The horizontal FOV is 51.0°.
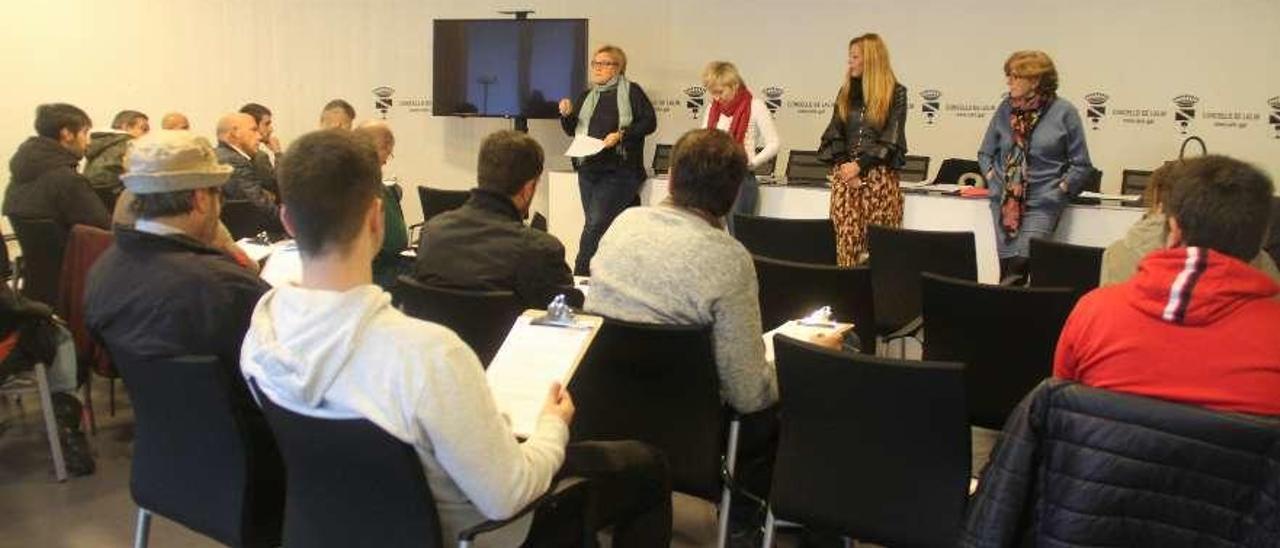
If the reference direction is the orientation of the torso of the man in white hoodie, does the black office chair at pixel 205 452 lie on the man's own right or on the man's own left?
on the man's own left

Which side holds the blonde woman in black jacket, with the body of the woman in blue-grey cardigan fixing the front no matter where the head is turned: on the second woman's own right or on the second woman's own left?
on the second woman's own right

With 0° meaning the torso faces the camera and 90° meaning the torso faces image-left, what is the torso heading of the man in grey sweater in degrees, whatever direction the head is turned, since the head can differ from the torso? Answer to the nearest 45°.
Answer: approximately 225°

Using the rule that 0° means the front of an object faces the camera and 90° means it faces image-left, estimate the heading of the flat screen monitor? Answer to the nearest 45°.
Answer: approximately 0°

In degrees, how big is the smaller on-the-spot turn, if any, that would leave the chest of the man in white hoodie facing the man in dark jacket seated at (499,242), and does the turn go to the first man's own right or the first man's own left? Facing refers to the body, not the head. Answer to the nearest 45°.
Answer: approximately 45° to the first man's own left

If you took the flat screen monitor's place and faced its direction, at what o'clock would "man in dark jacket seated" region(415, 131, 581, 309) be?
The man in dark jacket seated is roughly at 12 o'clock from the flat screen monitor.

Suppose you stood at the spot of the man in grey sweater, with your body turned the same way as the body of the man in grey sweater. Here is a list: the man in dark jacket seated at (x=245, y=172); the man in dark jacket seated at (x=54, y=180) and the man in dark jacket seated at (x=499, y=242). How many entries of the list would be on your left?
3

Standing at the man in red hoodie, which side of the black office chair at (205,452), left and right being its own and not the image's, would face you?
right

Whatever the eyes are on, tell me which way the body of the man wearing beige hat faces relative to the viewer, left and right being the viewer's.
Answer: facing away from the viewer and to the right of the viewer

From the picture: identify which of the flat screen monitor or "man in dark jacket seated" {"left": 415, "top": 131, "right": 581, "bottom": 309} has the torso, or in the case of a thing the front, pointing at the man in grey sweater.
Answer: the flat screen monitor

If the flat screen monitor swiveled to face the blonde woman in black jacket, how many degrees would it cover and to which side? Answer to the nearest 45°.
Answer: approximately 45° to its left

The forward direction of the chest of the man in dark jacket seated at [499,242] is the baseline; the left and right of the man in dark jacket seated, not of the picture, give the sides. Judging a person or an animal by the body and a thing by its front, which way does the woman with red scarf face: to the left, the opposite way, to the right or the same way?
the opposite way

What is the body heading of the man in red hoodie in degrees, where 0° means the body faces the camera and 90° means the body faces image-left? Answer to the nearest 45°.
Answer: approximately 180°

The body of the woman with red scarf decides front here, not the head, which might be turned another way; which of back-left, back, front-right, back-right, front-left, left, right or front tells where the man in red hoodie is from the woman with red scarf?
front-left

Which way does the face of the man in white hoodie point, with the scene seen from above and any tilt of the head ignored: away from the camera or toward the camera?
away from the camera

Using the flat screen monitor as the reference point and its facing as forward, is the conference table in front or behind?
in front
